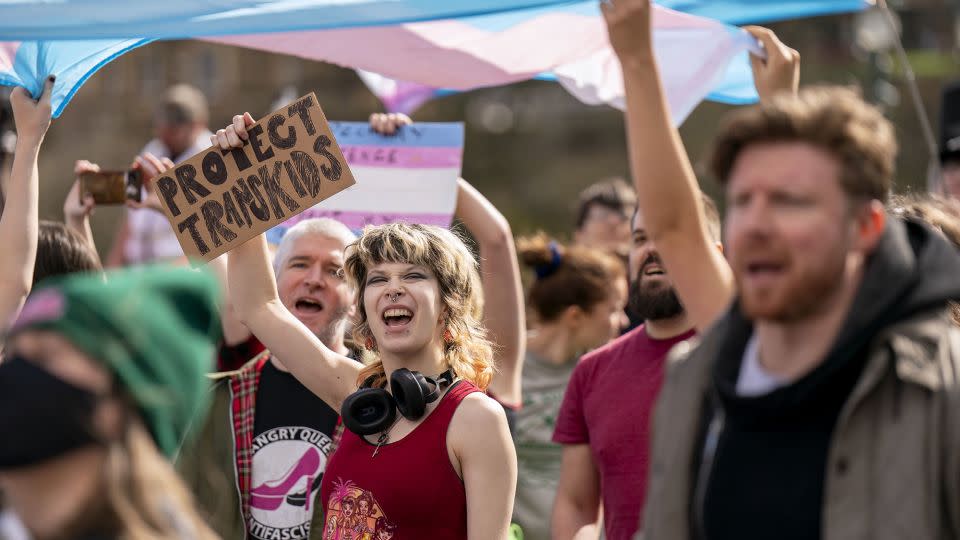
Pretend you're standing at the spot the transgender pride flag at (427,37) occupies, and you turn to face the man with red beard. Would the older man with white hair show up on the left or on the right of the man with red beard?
right

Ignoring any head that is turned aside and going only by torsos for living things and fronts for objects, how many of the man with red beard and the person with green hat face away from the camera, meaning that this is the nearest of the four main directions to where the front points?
0

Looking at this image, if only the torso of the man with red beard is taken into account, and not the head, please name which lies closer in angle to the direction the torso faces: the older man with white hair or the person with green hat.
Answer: the person with green hat

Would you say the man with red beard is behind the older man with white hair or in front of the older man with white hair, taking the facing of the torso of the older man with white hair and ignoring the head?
in front

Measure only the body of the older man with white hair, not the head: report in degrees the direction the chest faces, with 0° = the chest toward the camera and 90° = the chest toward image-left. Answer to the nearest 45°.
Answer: approximately 0°

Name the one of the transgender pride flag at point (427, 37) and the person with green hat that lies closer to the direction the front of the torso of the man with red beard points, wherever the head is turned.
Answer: the person with green hat
